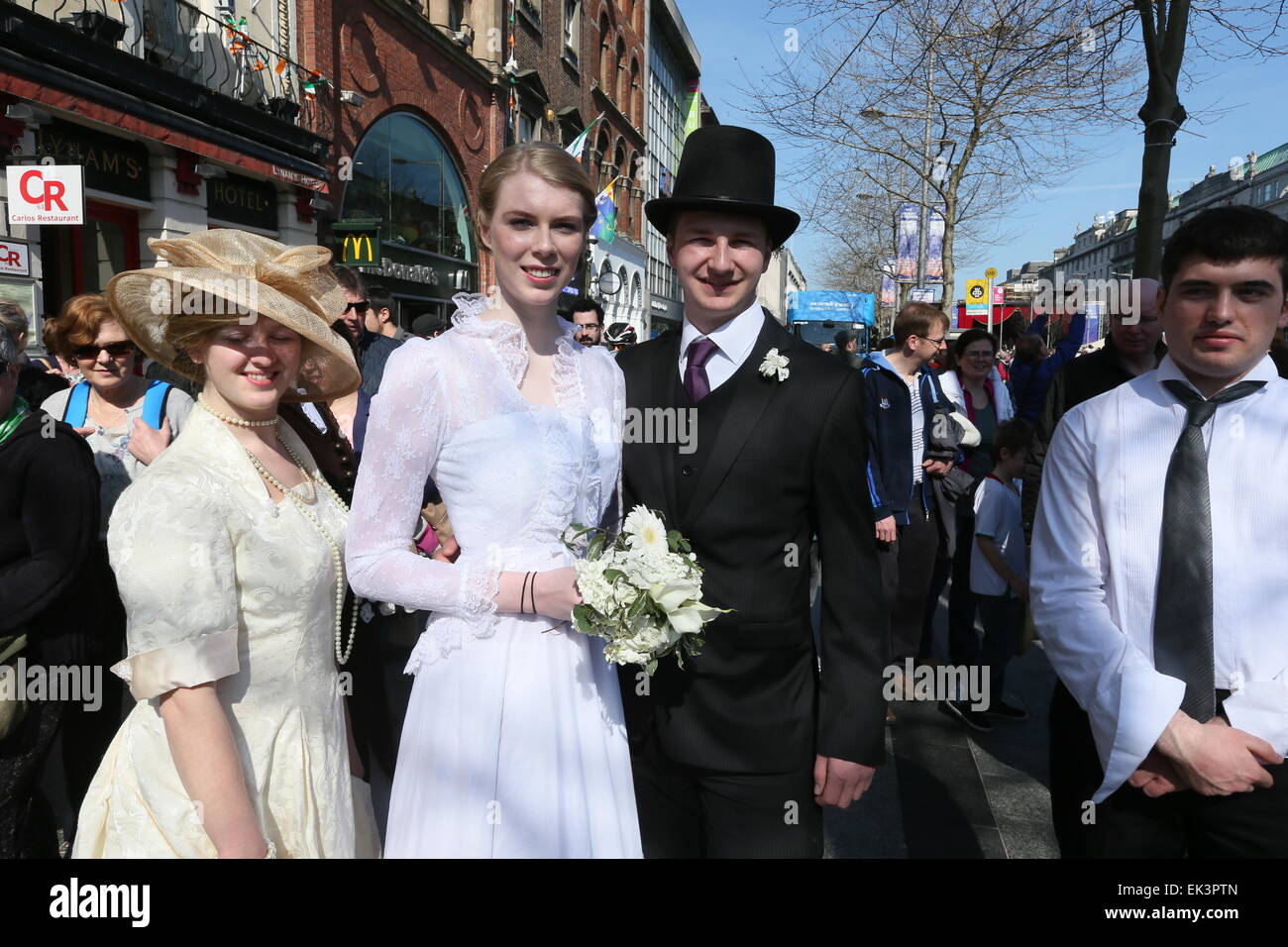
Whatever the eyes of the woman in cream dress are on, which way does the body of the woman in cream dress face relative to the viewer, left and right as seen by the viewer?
facing the viewer and to the right of the viewer

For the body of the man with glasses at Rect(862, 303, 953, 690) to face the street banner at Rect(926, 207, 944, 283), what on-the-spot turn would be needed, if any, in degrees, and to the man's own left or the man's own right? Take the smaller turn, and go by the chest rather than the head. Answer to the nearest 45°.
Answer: approximately 135° to the man's own left

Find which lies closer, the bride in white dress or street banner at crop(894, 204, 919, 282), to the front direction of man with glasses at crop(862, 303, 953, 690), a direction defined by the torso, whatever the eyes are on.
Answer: the bride in white dress

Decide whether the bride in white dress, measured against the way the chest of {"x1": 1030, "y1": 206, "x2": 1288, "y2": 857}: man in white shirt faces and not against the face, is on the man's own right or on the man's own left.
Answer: on the man's own right

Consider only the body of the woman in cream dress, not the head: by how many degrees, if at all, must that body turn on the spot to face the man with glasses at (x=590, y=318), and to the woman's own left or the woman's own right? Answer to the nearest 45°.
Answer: approximately 90° to the woman's own left

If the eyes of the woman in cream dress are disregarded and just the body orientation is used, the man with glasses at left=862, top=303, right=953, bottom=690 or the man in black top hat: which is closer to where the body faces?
the man in black top hat

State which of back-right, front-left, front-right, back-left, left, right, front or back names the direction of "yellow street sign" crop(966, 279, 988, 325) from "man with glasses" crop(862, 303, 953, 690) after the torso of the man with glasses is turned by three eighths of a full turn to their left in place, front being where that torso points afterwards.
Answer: front

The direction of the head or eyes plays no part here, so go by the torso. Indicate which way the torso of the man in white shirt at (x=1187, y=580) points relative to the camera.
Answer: toward the camera

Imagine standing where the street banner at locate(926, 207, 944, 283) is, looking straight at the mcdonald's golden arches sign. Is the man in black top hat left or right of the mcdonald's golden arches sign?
left

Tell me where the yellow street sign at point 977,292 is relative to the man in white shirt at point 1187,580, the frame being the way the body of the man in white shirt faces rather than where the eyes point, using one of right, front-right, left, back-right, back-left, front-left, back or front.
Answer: back

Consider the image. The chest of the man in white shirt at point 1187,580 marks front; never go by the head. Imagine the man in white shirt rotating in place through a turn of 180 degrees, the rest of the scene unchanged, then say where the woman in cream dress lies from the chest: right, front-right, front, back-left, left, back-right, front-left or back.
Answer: back-left

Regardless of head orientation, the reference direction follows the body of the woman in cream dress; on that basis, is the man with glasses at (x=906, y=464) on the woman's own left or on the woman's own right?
on the woman's own left

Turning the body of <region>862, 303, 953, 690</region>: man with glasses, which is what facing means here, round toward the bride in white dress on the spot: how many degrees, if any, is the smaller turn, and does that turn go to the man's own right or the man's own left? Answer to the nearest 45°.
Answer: approximately 45° to the man's own right
